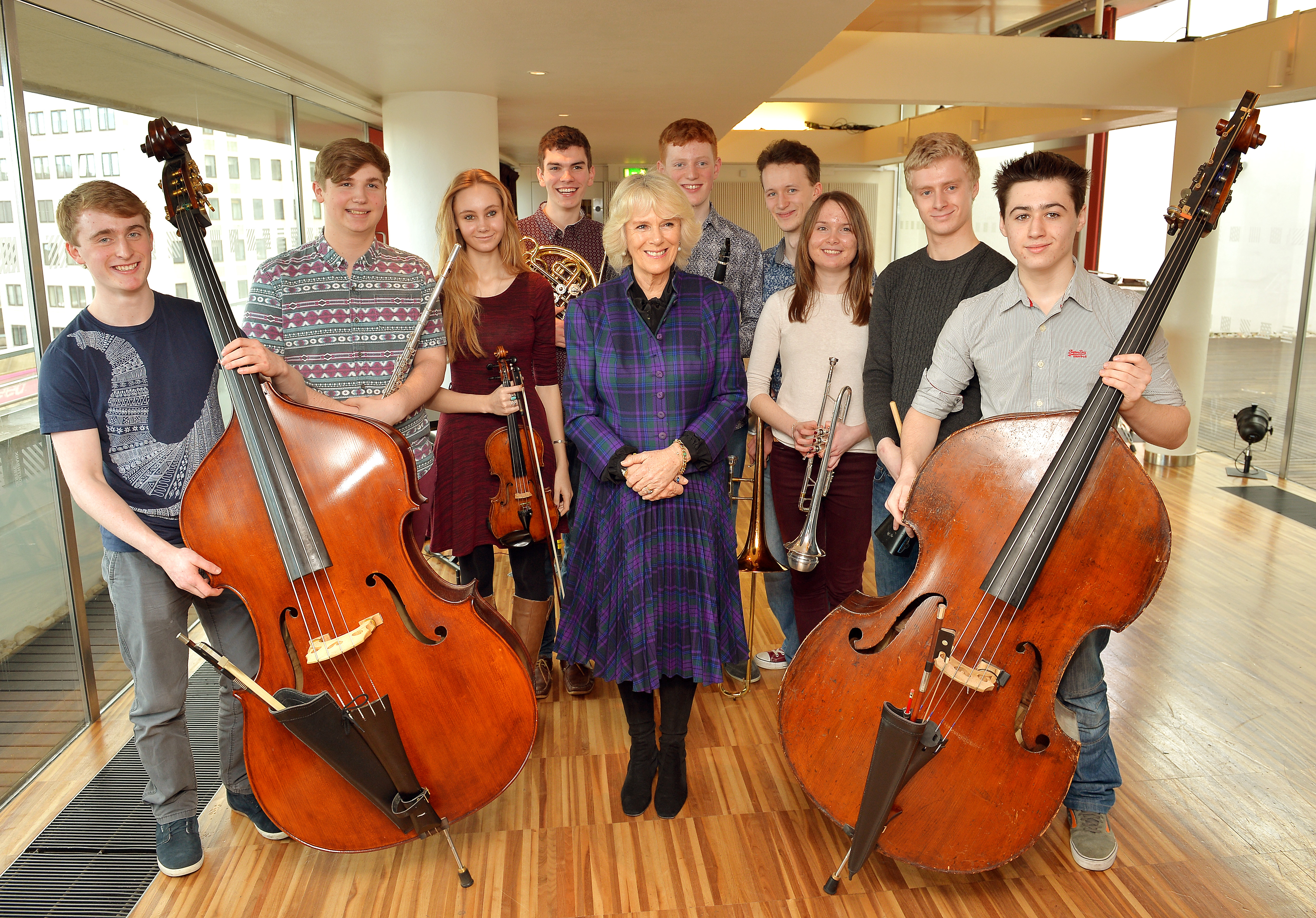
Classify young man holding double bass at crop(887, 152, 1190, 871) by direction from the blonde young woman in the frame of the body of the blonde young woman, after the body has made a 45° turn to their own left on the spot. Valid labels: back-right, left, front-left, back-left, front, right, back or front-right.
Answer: front

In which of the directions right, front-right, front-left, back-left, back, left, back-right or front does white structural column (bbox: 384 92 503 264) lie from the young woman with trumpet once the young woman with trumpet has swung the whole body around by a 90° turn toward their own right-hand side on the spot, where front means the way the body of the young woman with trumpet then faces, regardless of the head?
front-right

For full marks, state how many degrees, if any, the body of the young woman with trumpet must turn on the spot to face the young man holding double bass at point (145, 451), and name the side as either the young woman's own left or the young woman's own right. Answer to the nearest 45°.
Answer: approximately 45° to the young woman's own right

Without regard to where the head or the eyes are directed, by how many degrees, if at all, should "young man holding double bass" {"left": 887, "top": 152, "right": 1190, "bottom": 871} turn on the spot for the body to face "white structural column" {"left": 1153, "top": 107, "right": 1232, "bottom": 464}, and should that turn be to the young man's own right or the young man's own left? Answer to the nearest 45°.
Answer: approximately 180°

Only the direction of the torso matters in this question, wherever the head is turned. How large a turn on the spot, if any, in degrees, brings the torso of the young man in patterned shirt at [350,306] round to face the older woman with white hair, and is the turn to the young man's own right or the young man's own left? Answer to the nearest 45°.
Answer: approximately 45° to the young man's own left

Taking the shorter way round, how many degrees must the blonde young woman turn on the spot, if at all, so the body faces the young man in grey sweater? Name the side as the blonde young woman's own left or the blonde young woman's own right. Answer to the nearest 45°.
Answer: approximately 90° to the blonde young woman's own left

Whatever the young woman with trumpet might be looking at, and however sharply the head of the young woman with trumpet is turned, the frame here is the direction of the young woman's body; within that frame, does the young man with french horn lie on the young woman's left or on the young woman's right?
on the young woman's right
